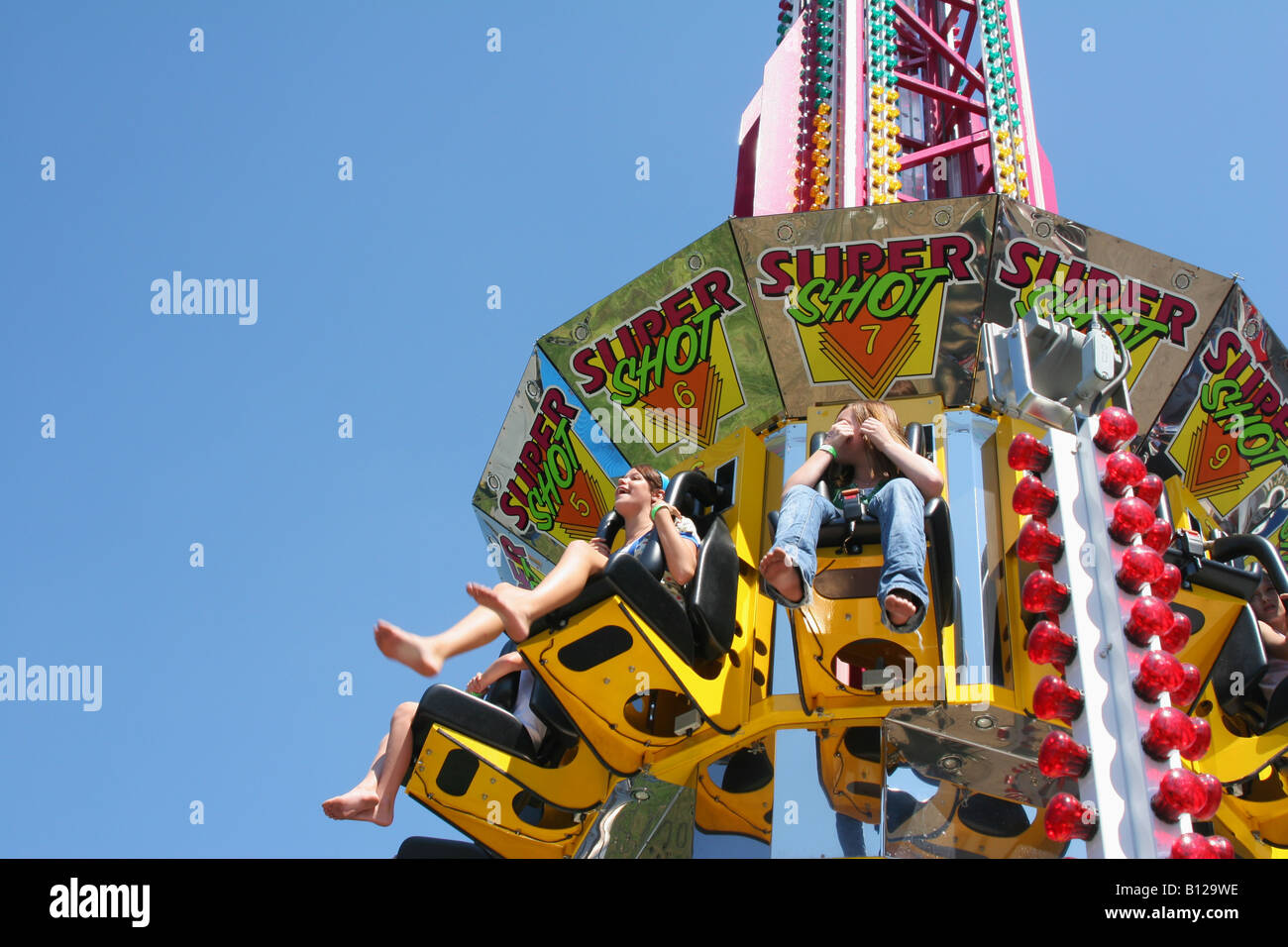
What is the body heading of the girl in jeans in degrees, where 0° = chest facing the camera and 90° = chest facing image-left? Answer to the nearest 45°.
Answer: approximately 0°
